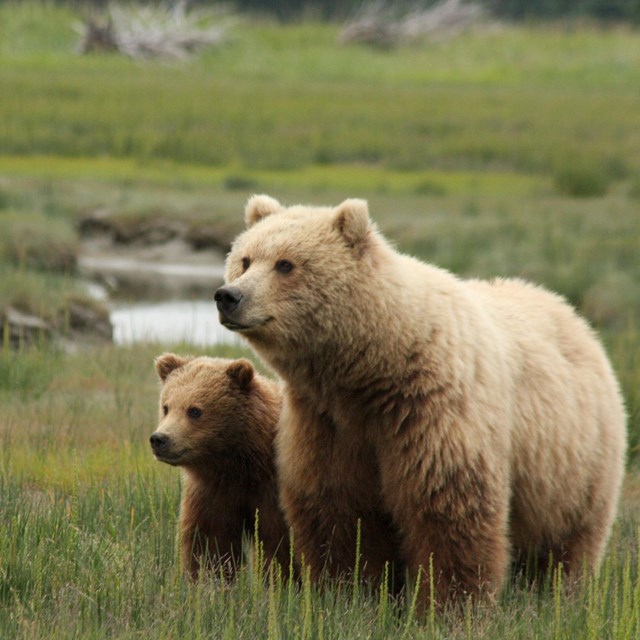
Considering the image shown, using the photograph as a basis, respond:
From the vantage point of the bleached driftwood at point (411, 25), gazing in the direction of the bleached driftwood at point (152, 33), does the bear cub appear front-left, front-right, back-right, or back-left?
front-left

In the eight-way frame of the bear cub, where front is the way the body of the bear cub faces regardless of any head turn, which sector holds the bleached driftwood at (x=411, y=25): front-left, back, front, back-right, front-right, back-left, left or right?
back-right

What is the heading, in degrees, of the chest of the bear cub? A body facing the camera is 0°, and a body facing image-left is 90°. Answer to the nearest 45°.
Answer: approximately 45°

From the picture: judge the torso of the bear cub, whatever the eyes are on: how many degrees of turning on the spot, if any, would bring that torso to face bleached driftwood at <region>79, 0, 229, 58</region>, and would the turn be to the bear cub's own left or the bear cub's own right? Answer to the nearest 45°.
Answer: approximately 135° to the bear cub's own right
